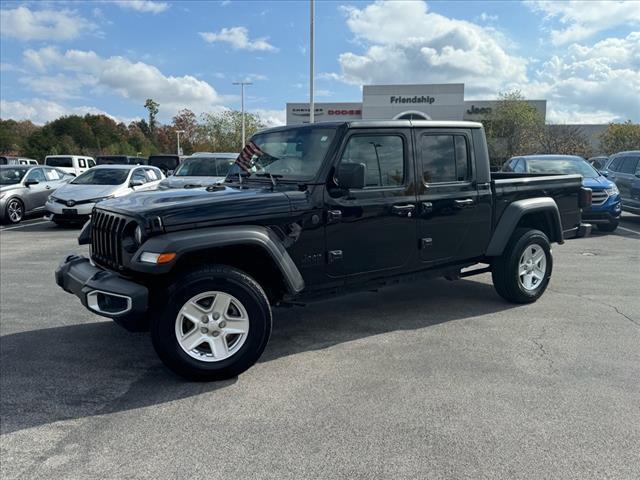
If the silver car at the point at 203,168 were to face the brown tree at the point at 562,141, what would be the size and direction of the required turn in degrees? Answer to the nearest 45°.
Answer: approximately 180°

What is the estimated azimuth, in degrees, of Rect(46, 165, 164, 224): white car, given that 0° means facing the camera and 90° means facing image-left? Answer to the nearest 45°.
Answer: approximately 45°

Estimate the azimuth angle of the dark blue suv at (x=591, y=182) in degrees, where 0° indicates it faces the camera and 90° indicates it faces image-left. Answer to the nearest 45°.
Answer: approximately 315°

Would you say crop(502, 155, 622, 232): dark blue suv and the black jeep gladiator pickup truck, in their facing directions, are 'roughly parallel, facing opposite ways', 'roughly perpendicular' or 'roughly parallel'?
roughly perpendicular

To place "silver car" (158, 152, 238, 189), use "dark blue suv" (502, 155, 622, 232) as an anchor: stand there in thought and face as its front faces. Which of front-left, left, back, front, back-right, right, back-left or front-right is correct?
back-right

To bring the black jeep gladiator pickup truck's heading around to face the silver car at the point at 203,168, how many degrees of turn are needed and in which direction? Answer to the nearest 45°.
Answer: approximately 135° to its right

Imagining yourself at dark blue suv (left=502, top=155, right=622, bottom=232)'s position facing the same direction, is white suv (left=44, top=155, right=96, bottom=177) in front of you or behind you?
behind

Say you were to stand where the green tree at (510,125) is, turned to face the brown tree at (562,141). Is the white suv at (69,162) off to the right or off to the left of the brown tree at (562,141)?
right

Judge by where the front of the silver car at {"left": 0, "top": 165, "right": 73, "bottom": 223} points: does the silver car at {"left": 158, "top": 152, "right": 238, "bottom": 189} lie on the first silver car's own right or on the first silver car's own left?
on the first silver car's own left

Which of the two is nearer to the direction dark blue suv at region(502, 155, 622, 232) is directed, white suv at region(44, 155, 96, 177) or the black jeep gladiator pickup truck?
the black jeep gladiator pickup truck

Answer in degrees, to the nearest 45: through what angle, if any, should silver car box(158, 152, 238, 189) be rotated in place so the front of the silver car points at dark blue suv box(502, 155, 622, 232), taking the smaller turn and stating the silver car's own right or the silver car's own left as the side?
approximately 90° to the silver car's own left

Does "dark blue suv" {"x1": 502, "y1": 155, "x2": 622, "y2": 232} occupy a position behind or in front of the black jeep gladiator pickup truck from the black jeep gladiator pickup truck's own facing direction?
behind
